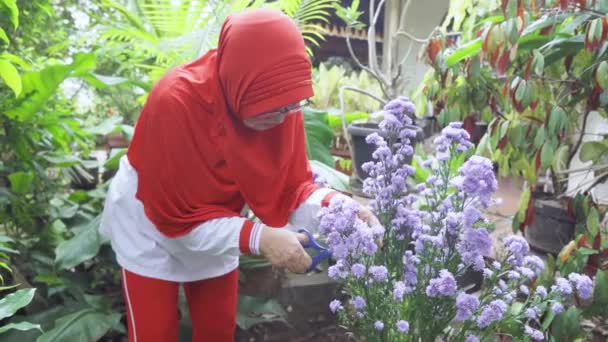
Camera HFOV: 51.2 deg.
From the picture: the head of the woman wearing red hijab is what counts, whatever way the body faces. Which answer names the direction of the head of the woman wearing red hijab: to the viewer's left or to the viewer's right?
to the viewer's right

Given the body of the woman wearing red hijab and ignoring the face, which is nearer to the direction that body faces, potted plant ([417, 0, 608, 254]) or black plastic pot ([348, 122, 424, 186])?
the potted plant
